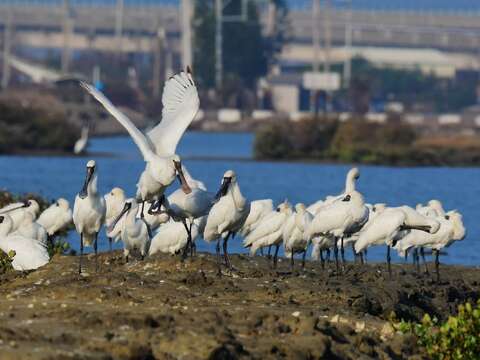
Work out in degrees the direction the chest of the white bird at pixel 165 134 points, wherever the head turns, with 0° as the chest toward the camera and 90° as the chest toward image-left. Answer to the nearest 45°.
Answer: approximately 315°

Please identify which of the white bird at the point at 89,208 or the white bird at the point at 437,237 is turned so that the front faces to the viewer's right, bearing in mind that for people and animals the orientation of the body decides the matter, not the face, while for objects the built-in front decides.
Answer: the white bird at the point at 437,237

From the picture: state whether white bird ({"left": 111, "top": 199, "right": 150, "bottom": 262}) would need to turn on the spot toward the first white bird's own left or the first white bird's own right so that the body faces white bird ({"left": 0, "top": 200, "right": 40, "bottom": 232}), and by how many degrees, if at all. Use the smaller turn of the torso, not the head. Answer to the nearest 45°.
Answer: approximately 90° to the first white bird's own right

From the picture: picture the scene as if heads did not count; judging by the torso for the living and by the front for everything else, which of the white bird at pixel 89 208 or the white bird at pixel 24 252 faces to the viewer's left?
the white bird at pixel 24 252

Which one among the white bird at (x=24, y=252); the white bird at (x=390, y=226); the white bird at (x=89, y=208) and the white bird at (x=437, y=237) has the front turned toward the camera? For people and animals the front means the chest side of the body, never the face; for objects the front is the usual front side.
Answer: the white bird at (x=89, y=208)

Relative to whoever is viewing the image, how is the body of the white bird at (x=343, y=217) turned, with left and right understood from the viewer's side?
facing to the right of the viewer

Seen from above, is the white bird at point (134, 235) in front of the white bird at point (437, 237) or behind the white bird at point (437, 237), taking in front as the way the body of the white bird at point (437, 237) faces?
behind

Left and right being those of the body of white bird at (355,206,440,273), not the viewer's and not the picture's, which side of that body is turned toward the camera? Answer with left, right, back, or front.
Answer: right

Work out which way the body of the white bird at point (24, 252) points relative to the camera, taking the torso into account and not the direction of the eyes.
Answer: to the viewer's left
